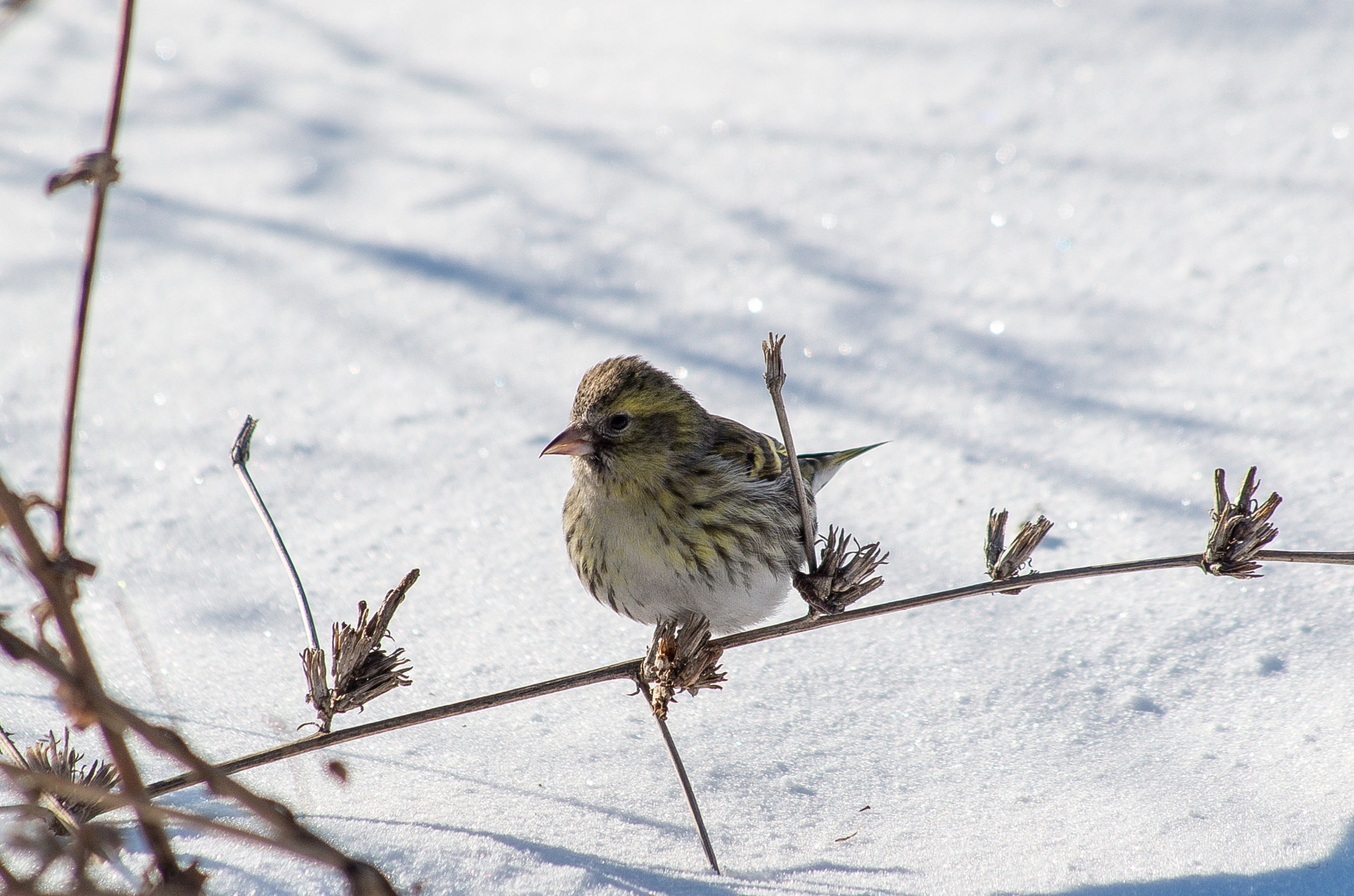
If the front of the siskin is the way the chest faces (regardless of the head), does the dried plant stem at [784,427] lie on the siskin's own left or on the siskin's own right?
on the siskin's own left

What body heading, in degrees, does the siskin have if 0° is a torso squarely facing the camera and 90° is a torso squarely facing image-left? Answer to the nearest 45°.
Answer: approximately 45°

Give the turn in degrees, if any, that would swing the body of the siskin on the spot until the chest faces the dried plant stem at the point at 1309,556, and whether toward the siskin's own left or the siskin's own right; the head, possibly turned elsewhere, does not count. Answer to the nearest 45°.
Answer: approximately 90° to the siskin's own left
